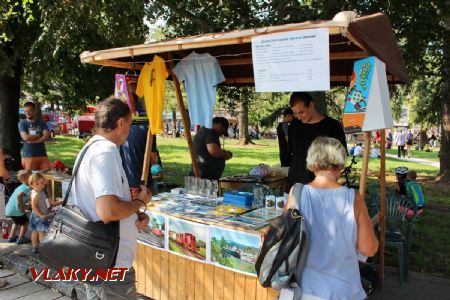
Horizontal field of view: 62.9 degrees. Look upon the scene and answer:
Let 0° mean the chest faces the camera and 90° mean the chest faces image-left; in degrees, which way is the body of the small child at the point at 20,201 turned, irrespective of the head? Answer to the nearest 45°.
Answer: approximately 270°

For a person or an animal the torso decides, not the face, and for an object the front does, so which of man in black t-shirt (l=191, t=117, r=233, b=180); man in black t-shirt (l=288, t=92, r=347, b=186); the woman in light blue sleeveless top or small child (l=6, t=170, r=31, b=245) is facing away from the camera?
the woman in light blue sleeveless top

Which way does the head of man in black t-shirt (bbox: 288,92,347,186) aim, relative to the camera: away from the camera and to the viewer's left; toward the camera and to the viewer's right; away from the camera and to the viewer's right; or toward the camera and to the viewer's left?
toward the camera and to the viewer's left

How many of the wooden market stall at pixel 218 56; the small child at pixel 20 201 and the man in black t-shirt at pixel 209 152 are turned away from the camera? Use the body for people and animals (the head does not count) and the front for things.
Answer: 0

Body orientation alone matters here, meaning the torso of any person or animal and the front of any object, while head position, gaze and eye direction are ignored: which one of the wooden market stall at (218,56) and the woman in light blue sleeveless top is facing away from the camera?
the woman in light blue sleeveless top

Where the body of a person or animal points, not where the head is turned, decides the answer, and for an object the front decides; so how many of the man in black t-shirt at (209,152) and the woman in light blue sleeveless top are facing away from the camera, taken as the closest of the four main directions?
1

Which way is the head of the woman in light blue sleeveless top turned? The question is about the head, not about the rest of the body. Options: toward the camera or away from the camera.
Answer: away from the camera

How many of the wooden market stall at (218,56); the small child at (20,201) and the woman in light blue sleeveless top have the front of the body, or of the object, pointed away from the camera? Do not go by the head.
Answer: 1

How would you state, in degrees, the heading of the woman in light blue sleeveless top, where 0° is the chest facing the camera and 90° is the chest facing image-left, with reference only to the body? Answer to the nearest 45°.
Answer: approximately 180°

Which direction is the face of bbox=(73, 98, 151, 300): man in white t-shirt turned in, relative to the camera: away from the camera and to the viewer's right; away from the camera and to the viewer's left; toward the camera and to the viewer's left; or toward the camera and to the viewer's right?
away from the camera and to the viewer's right

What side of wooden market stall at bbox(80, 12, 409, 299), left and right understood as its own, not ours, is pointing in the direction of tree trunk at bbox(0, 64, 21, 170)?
right
